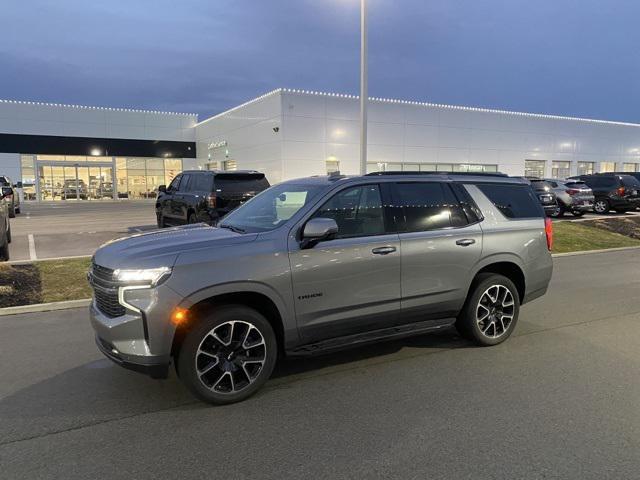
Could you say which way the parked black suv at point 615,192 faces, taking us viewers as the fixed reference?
facing away from the viewer and to the left of the viewer

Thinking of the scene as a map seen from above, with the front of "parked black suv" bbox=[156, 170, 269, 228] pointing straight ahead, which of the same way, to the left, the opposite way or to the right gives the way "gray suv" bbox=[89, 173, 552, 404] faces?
to the left

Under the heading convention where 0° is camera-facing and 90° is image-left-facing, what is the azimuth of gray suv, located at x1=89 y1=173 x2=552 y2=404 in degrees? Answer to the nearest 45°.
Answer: approximately 45°

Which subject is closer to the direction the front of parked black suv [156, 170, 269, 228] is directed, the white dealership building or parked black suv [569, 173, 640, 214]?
the white dealership building

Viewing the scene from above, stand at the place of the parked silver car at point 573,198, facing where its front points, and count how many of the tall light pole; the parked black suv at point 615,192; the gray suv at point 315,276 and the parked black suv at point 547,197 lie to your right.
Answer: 1

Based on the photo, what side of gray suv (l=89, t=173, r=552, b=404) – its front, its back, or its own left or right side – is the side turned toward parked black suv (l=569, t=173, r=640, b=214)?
back

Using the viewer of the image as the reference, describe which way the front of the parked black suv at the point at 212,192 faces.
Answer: facing away from the viewer and to the left of the viewer

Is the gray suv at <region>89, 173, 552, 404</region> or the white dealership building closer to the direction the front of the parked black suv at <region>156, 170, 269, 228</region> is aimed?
the white dealership building

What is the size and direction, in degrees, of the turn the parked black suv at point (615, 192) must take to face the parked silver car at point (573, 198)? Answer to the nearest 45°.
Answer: approximately 90° to its left

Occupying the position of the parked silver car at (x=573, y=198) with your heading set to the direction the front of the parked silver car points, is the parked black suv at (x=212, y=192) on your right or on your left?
on your left

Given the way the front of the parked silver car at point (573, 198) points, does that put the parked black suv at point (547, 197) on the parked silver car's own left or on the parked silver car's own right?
on the parked silver car's own left

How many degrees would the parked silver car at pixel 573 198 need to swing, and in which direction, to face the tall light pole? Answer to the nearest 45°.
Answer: approximately 90° to its left

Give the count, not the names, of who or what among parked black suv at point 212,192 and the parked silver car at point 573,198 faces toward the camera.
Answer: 0
